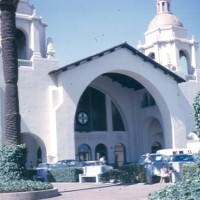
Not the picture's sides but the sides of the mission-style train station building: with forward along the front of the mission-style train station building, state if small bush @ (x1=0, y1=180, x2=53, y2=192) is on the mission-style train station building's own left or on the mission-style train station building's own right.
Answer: on the mission-style train station building's own right

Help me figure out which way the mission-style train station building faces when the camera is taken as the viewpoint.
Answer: facing the viewer and to the right of the viewer

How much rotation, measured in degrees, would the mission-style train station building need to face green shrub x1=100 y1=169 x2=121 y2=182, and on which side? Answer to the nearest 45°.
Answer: approximately 45° to its right

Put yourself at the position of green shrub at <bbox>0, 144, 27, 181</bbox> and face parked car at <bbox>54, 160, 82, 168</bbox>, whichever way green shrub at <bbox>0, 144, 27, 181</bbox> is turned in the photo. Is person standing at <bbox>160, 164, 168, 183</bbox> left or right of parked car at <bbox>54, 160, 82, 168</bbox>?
right

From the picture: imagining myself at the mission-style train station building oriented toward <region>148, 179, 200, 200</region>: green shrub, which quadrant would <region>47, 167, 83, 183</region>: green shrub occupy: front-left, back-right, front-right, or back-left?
front-right
